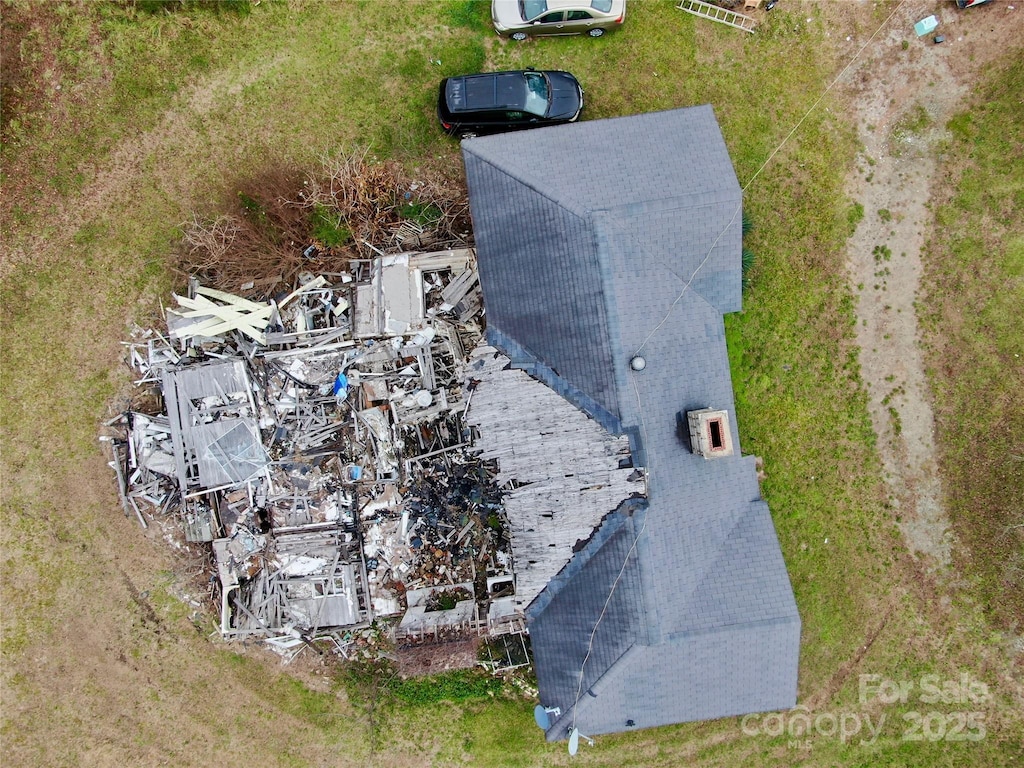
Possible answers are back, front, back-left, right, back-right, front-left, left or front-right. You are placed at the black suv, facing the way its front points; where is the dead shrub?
back

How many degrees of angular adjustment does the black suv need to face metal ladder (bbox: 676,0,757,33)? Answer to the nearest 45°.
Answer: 0° — it already faces it

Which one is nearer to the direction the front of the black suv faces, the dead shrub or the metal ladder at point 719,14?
the metal ladder

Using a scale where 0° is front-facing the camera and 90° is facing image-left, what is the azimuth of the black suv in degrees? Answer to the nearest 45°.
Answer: approximately 270°
